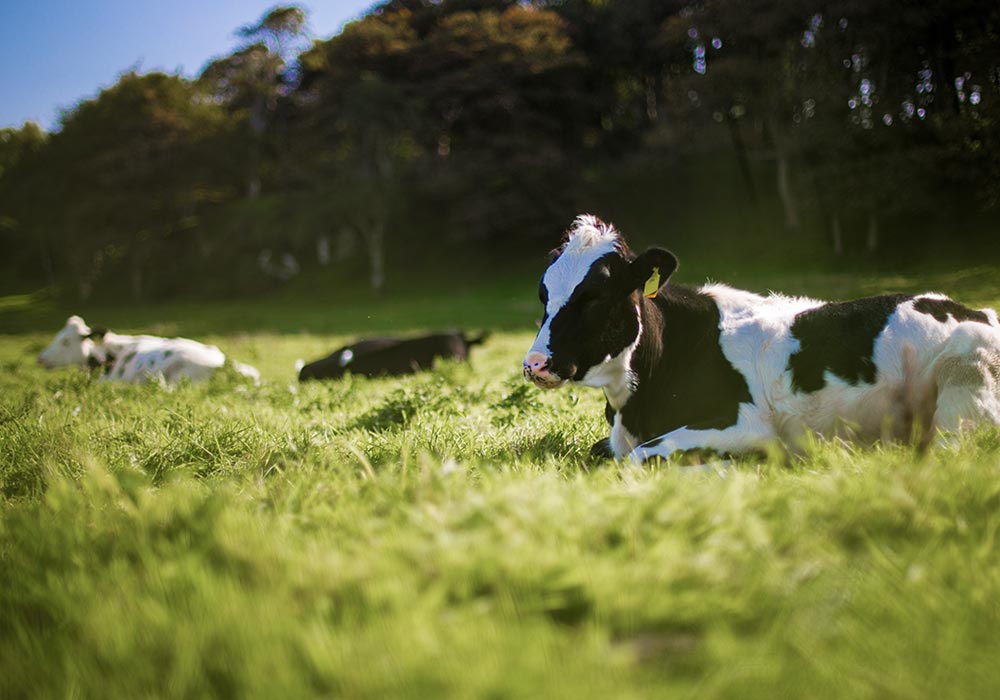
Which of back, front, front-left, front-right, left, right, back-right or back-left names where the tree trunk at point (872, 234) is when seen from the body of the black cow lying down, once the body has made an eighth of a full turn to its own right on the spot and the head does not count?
left

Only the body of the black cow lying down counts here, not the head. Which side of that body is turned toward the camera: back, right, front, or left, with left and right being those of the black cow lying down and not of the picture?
right

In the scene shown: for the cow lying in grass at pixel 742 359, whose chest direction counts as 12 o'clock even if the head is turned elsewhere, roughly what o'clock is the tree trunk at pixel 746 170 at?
The tree trunk is roughly at 3 o'clock from the cow lying in grass.

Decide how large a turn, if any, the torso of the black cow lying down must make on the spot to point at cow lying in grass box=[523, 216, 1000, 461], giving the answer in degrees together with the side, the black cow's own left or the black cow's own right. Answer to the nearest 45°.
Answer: approximately 90° to the black cow's own right

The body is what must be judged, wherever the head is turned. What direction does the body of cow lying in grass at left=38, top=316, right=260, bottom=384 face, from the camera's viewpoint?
to the viewer's left

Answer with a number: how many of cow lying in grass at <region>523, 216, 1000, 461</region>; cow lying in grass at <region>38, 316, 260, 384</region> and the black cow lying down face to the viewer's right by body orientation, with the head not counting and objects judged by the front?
1

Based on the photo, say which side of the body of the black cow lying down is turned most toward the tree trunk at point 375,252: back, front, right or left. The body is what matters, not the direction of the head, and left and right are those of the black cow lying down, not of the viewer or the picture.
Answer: left

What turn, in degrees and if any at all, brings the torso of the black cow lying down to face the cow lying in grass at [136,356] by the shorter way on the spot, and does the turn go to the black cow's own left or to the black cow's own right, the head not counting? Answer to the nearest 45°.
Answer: approximately 180°

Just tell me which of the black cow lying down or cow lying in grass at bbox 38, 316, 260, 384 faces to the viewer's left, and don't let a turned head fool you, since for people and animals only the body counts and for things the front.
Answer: the cow lying in grass

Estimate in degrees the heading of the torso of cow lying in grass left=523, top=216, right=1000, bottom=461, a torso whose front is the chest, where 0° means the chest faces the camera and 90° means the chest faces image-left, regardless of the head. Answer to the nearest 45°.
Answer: approximately 90°
